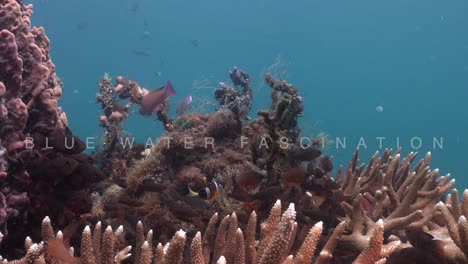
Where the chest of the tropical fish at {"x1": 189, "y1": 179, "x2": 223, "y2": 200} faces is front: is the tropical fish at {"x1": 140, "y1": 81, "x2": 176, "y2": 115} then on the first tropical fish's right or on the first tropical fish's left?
on the first tropical fish's left

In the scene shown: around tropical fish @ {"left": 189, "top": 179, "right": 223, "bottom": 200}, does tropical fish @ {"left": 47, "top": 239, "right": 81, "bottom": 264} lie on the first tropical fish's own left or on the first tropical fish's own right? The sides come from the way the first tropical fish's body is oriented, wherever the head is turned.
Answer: on the first tropical fish's own right

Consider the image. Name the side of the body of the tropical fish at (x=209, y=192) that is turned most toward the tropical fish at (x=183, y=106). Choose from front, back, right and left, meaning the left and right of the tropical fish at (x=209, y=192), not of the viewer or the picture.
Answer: left
